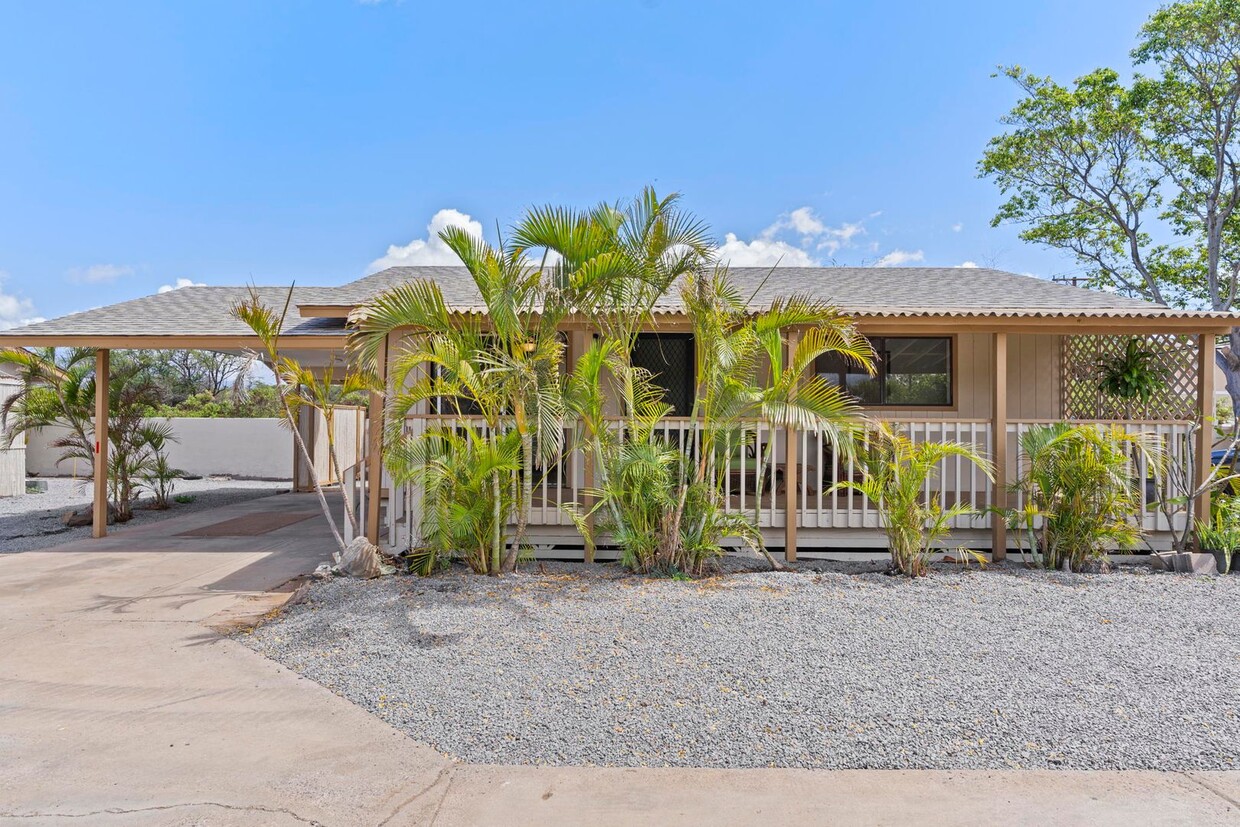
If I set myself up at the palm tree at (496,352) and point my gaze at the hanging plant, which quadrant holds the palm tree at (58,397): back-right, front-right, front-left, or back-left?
back-left

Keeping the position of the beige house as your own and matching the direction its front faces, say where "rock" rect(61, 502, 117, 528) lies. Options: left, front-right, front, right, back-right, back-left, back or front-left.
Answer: right

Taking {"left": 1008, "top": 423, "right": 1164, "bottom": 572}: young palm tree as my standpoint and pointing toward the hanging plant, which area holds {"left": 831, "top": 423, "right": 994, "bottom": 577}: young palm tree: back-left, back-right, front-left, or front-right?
back-left

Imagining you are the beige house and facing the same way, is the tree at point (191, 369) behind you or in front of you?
behind

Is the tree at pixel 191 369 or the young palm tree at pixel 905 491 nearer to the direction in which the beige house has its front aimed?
the young palm tree

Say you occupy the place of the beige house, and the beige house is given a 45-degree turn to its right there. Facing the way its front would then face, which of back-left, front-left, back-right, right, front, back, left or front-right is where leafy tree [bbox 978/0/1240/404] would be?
back

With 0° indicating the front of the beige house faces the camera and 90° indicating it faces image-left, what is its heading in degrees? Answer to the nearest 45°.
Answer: approximately 0°

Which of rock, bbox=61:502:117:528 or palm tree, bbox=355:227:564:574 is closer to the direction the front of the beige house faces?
the palm tree

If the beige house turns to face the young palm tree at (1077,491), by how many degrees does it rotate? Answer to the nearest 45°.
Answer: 0° — it already faces it

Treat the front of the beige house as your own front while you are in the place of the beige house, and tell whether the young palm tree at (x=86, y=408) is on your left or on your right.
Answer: on your right
